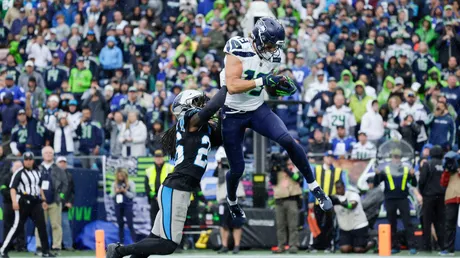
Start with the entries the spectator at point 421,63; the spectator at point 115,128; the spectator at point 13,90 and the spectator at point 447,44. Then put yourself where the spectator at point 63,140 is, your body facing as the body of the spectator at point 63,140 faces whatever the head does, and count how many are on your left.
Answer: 3

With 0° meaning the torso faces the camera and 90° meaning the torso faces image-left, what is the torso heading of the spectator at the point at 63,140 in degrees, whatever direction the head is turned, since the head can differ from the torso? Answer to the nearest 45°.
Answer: approximately 0°

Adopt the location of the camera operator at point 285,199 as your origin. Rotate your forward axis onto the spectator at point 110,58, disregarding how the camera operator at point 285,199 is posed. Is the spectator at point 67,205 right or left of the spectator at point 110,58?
left

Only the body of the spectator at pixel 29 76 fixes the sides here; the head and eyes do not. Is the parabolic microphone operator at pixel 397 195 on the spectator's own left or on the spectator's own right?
on the spectator's own left

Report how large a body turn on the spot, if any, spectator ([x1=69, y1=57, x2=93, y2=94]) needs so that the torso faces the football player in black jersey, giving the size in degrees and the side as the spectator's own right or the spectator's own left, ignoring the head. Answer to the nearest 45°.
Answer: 0° — they already face them

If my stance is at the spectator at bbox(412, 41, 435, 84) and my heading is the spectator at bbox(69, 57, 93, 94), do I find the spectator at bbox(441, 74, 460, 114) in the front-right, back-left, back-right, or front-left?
back-left

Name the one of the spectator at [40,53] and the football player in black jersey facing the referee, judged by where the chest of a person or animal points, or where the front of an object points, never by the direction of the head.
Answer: the spectator

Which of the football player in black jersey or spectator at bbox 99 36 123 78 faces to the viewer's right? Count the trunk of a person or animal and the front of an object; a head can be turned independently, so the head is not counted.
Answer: the football player in black jersey

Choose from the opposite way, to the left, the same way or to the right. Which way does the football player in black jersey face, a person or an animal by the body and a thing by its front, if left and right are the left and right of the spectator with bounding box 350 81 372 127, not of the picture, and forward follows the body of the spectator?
to the left

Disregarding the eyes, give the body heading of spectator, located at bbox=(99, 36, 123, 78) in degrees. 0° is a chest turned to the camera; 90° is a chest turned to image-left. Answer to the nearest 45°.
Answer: approximately 0°

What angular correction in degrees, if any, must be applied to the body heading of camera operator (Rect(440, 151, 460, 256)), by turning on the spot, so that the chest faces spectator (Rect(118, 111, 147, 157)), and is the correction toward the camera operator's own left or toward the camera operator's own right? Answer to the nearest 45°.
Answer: approximately 45° to the camera operator's own right
